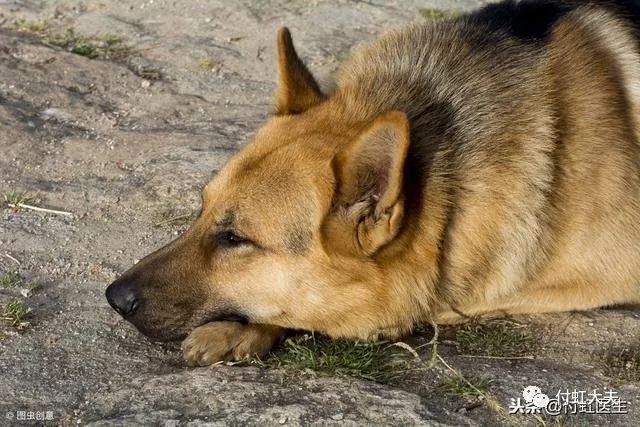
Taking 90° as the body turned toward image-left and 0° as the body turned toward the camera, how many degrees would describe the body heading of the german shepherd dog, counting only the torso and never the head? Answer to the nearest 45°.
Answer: approximately 90°

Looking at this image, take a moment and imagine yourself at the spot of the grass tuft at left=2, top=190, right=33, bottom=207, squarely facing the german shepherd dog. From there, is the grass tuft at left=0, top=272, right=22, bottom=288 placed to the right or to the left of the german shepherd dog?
right

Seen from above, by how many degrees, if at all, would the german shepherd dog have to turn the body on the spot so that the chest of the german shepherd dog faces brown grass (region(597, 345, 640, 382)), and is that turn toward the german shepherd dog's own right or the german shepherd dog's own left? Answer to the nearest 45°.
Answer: approximately 180°

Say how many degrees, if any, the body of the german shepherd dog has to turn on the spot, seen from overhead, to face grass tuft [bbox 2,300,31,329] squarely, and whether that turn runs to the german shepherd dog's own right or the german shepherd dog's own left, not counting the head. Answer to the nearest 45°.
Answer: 0° — it already faces it

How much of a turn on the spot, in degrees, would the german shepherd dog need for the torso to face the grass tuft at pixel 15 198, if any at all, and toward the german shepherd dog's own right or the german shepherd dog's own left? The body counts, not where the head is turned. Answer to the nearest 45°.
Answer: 0° — it already faces it

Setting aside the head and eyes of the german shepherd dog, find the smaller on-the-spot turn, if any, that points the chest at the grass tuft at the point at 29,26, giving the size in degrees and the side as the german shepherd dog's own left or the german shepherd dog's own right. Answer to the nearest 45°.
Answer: approximately 45° to the german shepherd dog's own right

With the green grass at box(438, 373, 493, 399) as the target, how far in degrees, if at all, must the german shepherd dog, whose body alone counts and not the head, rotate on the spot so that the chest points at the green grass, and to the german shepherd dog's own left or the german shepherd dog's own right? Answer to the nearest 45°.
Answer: approximately 135° to the german shepherd dog's own left
